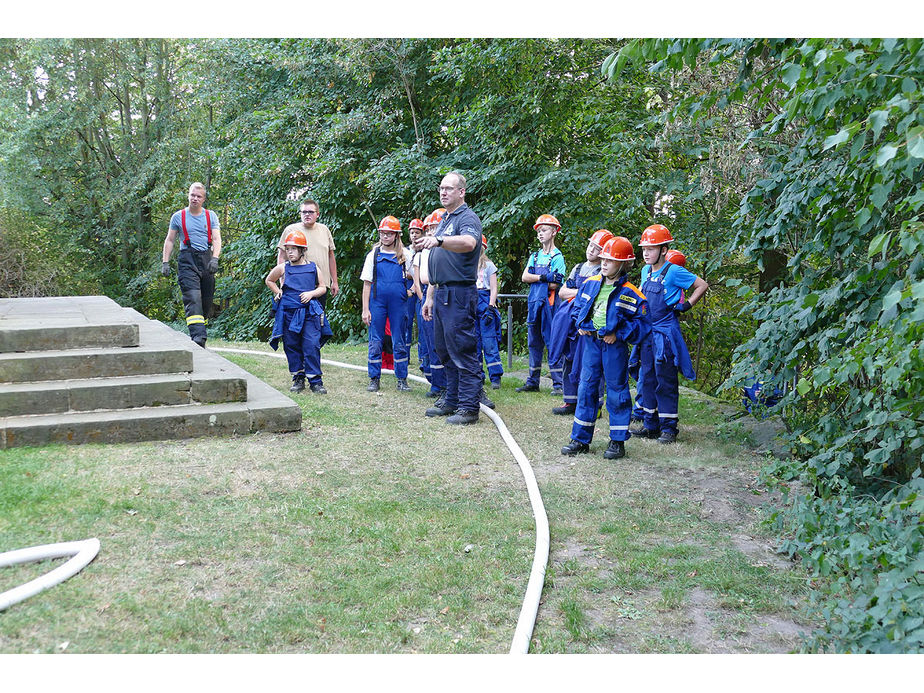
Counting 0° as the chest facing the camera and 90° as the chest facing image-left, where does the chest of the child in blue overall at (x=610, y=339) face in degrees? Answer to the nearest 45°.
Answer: approximately 45°

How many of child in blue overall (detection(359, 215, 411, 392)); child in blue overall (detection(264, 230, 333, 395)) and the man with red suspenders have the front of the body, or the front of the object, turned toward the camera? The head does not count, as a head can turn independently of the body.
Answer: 3

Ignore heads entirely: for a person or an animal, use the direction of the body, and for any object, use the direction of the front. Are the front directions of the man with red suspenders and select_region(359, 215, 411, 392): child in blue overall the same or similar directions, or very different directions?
same or similar directions

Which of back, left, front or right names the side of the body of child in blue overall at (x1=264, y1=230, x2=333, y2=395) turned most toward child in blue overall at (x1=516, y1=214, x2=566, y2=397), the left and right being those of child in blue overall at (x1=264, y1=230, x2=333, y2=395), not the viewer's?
left

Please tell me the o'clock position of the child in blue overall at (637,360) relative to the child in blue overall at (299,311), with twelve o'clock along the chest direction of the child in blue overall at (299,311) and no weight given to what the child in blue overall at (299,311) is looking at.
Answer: the child in blue overall at (637,360) is roughly at 10 o'clock from the child in blue overall at (299,311).

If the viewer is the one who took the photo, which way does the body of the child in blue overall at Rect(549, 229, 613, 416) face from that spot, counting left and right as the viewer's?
facing the viewer and to the left of the viewer

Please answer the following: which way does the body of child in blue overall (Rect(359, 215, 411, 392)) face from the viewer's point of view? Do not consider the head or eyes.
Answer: toward the camera

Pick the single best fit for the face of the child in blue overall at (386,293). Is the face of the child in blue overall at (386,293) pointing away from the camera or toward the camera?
toward the camera

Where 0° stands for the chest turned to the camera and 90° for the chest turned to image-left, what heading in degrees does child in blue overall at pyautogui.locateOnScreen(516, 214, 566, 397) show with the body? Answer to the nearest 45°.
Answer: approximately 45°

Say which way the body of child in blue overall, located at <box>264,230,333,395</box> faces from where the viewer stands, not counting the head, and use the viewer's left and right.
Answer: facing the viewer

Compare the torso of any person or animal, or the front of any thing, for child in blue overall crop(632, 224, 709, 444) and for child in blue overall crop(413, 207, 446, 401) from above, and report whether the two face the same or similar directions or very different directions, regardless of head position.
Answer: same or similar directions

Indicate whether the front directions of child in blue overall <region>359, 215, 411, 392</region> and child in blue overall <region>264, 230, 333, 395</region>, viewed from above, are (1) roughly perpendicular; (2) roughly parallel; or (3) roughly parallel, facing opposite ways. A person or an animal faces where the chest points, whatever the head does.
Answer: roughly parallel
